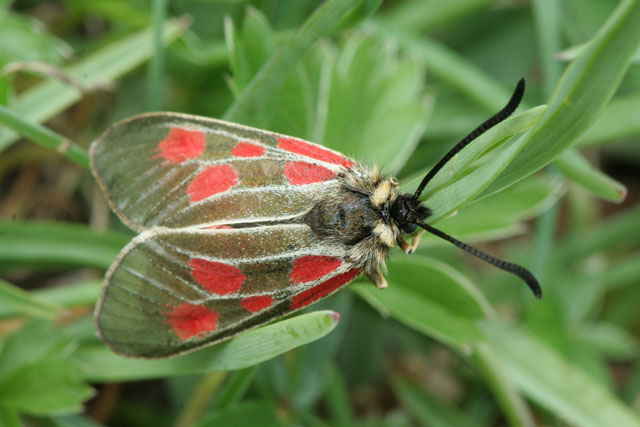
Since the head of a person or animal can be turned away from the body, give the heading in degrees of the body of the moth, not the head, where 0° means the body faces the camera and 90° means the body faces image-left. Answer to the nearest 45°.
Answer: approximately 270°

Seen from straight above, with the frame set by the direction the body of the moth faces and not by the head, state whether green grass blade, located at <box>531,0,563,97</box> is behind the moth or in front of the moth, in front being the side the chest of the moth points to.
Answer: in front

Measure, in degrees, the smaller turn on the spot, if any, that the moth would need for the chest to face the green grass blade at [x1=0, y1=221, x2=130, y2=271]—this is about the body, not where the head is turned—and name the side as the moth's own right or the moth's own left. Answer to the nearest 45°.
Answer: approximately 135° to the moth's own left

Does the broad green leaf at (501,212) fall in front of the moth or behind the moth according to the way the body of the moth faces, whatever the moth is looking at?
in front
